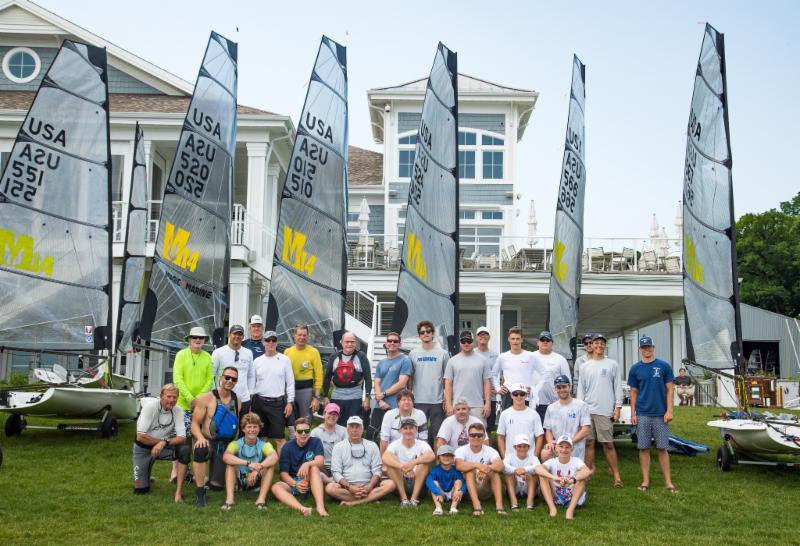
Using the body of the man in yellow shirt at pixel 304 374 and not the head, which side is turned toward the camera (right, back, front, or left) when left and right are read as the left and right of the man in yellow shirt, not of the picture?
front

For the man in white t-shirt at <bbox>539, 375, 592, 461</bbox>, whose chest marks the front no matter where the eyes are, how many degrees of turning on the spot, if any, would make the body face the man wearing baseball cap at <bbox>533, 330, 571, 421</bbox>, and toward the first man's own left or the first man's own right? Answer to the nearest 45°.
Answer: approximately 180°

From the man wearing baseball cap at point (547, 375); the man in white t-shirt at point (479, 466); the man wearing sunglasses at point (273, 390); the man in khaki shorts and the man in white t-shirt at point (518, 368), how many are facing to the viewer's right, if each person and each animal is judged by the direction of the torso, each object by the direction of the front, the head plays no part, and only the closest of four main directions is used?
0

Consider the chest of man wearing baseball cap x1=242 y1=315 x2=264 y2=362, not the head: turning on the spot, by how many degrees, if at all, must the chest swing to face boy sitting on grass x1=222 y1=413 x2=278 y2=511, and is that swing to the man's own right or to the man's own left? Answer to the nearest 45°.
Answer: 0° — they already face them

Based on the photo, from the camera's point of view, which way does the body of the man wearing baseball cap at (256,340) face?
toward the camera

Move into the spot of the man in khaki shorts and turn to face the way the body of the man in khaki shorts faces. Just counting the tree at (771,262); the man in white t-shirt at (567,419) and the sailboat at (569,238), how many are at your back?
2

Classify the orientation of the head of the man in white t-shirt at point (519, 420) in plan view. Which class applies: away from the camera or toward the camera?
toward the camera

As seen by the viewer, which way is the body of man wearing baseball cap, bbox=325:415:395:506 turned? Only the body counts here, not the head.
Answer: toward the camera

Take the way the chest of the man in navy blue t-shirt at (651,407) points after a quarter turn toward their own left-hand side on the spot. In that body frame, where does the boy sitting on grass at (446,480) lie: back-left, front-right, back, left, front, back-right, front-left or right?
back-right

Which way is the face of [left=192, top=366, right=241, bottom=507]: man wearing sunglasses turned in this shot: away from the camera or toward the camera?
toward the camera

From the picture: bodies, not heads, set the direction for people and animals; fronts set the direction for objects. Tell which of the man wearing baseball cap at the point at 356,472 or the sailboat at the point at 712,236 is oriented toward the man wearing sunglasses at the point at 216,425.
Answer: the sailboat

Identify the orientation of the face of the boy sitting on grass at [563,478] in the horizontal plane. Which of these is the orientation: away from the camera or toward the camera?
toward the camera

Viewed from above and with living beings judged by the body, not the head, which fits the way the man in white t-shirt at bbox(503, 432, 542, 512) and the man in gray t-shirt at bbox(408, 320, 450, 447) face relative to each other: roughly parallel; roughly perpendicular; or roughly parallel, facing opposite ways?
roughly parallel

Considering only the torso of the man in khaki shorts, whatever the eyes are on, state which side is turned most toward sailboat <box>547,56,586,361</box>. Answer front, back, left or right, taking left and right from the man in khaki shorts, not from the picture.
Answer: back

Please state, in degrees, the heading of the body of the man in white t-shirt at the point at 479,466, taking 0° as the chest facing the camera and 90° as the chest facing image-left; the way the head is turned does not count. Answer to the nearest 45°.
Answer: approximately 0°

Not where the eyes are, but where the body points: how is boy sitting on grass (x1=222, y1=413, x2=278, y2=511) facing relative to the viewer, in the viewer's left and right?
facing the viewer
